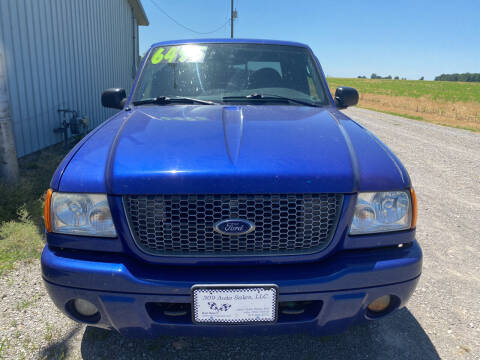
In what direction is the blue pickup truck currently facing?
toward the camera
